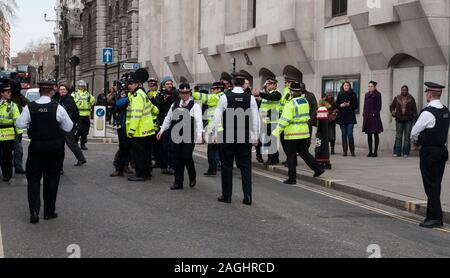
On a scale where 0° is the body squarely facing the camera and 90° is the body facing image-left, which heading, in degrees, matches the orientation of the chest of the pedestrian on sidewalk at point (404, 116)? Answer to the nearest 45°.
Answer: approximately 0°

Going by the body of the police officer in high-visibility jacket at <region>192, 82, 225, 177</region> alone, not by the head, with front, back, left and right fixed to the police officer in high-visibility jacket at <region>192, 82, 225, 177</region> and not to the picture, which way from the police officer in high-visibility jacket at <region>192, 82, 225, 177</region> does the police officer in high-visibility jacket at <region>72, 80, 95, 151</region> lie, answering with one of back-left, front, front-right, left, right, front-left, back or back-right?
front-right

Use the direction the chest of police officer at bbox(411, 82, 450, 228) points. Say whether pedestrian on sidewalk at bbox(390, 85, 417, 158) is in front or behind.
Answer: in front

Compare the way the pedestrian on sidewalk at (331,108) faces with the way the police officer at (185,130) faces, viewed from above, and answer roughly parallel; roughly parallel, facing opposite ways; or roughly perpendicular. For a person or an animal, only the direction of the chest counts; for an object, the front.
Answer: roughly parallel

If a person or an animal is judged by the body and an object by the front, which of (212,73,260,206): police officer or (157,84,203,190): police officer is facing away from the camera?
(212,73,260,206): police officer

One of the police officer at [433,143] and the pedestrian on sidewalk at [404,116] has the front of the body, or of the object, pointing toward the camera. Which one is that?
the pedestrian on sidewalk

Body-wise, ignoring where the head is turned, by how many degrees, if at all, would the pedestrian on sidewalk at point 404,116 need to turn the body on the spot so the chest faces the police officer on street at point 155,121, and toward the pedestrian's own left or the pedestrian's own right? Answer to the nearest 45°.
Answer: approximately 45° to the pedestrian's own right

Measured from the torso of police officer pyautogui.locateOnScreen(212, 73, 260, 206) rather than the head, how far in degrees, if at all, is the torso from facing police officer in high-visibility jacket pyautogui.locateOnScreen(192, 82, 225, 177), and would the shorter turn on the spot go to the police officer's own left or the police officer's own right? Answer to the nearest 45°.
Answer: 0° — they already face them

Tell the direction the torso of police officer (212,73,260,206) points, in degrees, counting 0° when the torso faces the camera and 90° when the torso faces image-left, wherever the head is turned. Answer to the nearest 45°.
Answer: approximately 180°

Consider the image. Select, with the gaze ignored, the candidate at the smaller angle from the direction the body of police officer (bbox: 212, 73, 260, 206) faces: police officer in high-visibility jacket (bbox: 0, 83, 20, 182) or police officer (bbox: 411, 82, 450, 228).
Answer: the police officer in high-visibility jacket
